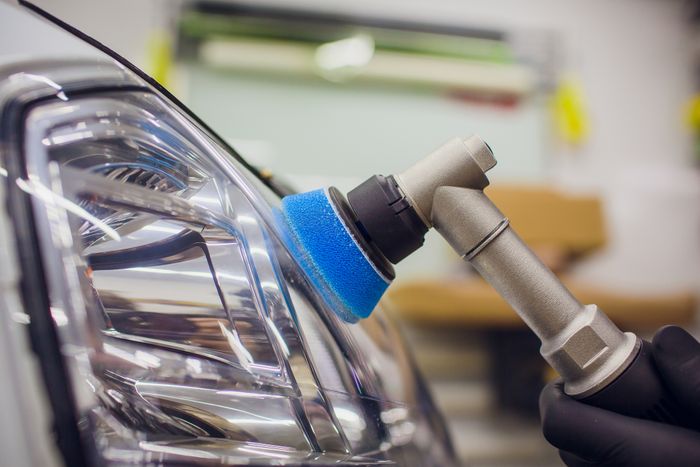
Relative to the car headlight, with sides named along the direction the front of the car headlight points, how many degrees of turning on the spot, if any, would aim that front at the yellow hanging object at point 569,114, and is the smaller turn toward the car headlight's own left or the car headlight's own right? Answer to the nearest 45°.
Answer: approximately 90° to the car headlight's own left

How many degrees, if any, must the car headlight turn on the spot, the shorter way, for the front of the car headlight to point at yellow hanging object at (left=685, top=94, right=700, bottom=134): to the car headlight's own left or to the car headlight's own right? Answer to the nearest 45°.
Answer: approximately 90° to the car headlight's own left

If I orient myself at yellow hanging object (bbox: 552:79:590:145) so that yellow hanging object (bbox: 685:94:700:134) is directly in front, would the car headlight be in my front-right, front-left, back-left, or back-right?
back-right
